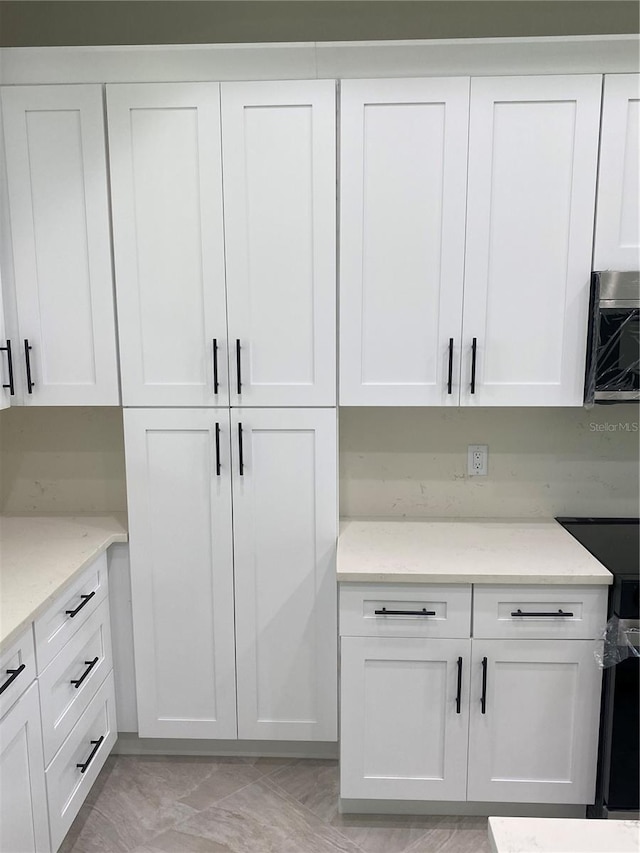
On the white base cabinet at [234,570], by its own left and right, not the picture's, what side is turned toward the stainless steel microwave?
left

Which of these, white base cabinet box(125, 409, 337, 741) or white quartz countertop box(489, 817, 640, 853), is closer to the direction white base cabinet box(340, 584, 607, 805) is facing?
the white quartz countertop

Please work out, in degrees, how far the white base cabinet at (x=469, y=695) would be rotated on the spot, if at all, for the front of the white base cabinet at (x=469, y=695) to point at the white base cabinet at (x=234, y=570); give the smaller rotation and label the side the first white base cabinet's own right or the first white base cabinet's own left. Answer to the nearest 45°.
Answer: approximately 90° to the first white base cabinet's own right

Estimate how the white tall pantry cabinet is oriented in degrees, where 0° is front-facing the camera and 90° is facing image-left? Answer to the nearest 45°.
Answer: approximately 0°
